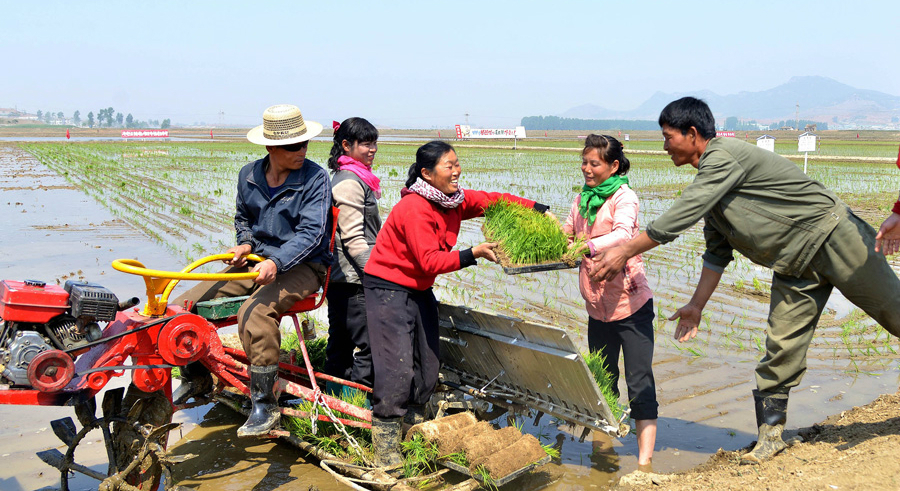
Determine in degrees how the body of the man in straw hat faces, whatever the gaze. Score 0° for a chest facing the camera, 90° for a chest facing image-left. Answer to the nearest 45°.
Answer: approximately 45°

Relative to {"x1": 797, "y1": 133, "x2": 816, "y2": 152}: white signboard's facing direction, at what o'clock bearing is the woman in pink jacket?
The woman in pink jacket is roughly at 12 o'clock from the white signboard.

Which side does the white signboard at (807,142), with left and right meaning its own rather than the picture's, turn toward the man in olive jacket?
front

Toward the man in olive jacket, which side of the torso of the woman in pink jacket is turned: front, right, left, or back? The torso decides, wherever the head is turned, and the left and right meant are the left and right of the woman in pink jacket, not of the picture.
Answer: left

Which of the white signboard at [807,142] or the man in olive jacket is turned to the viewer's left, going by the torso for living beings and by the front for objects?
the man in olive jacket

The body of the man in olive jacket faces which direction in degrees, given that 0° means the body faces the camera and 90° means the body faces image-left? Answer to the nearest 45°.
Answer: approximately 90°

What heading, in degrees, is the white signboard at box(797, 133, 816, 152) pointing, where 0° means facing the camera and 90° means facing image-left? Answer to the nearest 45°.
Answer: approximately 0°

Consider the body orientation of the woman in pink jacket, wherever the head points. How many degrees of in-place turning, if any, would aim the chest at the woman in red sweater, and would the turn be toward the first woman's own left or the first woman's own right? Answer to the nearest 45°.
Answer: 0° — they already face them

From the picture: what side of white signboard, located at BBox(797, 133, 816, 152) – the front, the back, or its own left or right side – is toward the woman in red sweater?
front

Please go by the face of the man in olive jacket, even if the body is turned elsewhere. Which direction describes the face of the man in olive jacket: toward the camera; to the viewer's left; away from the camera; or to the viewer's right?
to the viewer's left

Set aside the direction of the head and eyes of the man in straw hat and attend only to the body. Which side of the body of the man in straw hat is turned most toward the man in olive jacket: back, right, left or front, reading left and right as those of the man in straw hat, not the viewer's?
left

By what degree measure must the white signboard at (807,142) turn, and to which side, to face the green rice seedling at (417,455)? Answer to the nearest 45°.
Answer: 0° — it already faces it

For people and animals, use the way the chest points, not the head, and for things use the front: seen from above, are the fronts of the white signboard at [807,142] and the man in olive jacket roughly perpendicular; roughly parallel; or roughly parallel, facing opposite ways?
roughly perpendicular

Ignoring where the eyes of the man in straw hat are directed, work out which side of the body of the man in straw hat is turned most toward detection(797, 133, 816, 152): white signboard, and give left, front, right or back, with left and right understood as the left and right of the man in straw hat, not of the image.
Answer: back

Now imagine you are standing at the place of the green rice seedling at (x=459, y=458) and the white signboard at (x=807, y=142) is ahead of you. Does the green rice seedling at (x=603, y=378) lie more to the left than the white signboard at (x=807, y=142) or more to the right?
right
